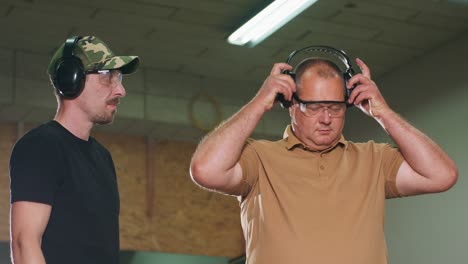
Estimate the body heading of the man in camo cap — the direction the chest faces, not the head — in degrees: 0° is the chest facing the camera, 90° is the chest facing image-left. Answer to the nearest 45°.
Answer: approximately 315°

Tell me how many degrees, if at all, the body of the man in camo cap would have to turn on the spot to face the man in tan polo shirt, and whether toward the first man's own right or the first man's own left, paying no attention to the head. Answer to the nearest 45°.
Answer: approximately 45° to the first man's own left

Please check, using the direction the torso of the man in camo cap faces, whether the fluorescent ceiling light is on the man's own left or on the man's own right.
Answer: on the man's own left

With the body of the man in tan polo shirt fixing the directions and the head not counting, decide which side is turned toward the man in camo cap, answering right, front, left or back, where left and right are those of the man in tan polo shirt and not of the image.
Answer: right

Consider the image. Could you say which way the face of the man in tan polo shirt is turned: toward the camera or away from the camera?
toward the camera

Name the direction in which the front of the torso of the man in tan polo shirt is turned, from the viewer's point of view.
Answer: toward the camera

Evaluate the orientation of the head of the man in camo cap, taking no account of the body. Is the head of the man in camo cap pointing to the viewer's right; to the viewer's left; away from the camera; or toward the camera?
to the viewer's right

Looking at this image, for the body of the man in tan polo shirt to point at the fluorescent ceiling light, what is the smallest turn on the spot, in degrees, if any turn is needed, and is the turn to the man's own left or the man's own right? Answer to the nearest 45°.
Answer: approximately 180°

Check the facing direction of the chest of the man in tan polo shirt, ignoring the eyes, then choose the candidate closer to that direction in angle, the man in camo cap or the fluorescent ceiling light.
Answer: the man in camo cap

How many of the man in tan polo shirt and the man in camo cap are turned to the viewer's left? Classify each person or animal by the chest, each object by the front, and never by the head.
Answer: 0
